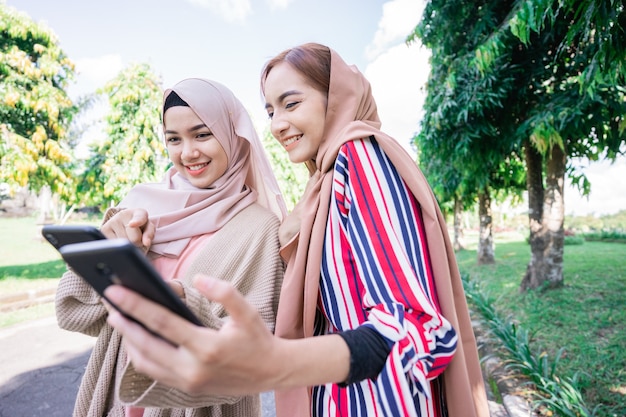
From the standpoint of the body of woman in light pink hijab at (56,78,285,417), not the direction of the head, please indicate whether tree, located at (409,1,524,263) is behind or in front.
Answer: behind

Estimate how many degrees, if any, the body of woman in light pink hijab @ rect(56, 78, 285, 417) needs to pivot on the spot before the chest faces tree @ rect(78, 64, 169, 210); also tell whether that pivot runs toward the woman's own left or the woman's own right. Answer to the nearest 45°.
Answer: approximately 135° to the woman's own right

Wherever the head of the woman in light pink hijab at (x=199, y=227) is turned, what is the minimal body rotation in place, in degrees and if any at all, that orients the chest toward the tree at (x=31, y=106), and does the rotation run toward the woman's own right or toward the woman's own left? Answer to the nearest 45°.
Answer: approximately 135° to the woman's own right

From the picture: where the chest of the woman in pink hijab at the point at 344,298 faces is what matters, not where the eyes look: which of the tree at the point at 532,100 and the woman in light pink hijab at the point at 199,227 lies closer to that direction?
the woman in light pink hijab

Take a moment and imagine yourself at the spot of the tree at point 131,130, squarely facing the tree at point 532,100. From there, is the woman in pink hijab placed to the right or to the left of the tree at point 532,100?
right

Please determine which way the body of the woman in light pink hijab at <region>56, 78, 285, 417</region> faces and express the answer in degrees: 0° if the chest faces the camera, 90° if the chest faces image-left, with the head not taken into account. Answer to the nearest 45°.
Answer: approximately 45°

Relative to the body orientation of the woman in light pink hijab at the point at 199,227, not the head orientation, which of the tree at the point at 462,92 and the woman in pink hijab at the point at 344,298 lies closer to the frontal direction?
the woman in pink hijab
